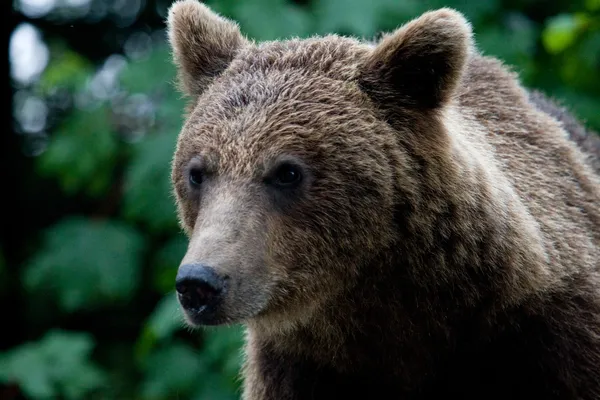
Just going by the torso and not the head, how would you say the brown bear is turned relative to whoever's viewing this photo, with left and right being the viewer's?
facing the viewer and to the left of the viewer

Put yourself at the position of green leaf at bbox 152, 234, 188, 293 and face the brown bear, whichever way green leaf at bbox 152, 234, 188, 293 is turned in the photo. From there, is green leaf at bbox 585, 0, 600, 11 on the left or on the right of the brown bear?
left

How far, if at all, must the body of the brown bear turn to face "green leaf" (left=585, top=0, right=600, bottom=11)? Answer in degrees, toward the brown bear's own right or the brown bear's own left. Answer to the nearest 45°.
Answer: approximately 180°

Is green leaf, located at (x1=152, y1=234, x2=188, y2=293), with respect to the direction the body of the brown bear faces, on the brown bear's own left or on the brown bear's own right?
on the brown bear's own right

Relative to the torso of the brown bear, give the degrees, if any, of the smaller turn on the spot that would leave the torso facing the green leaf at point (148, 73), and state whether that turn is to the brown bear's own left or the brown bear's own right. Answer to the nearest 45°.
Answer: approximately 90° to the brown bear's own right

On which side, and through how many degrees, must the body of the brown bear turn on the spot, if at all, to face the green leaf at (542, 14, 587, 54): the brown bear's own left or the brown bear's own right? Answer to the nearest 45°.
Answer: approximately 180°
